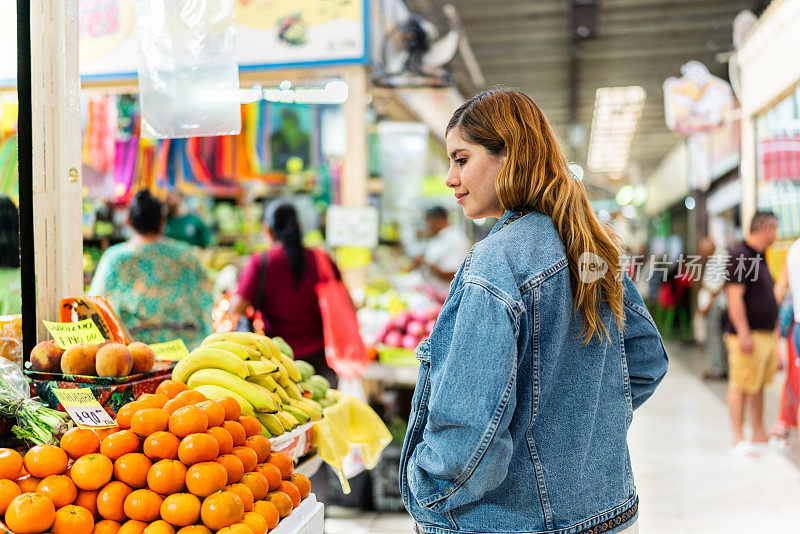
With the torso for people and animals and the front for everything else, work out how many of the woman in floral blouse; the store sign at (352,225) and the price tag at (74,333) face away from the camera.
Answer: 1

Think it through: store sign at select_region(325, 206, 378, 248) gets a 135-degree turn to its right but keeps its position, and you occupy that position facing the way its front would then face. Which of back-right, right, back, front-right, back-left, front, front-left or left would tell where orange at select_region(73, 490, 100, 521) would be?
back-left

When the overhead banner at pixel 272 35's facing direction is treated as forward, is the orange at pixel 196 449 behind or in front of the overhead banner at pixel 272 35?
in front

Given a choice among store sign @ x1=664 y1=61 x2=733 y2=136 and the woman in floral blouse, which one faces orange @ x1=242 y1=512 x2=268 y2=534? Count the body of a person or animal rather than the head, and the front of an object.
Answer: the store sign

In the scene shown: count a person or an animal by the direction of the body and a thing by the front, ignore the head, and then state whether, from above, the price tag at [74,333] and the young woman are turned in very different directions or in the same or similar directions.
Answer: very different directions

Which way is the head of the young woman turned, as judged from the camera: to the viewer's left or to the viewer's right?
to the viewer's left

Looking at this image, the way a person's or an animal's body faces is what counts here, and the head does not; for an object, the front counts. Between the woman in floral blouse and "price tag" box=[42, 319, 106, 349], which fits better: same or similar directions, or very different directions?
very different directions

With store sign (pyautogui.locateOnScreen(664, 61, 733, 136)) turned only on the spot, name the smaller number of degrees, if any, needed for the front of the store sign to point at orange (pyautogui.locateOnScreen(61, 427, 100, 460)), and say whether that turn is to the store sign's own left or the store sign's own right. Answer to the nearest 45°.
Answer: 0° — it already faces it

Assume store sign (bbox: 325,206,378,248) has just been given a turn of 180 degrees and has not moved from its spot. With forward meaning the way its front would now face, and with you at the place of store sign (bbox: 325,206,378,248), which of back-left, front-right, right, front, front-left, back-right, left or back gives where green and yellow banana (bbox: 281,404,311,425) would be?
back

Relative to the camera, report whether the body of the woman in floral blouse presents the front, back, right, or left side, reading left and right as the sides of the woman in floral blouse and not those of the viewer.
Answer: back

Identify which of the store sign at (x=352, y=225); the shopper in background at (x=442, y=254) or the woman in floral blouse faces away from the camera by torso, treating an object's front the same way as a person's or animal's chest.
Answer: the woman in floral blouse

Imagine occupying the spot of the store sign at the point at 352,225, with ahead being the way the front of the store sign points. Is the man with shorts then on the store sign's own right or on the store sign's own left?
on the store sign's own left

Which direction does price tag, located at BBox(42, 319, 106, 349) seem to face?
toward the camera

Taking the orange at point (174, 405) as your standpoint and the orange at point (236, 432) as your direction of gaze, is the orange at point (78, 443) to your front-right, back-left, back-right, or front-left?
back-right

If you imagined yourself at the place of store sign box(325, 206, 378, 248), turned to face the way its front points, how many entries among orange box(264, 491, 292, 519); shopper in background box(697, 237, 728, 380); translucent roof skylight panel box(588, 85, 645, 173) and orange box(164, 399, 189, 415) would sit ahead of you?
2

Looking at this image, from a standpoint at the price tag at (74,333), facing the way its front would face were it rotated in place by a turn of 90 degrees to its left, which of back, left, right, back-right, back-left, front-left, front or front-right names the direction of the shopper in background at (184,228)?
left

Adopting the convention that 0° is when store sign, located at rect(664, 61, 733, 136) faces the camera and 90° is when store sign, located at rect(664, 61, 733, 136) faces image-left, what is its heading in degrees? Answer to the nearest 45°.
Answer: approximately 0°
